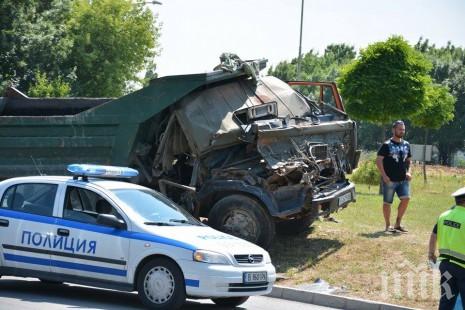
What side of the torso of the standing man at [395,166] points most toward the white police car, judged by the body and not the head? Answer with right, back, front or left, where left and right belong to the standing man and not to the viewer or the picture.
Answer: right

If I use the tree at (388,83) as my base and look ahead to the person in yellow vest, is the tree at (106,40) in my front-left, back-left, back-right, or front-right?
back-right

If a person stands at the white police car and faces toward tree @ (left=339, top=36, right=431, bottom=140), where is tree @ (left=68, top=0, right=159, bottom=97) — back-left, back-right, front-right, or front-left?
front-left

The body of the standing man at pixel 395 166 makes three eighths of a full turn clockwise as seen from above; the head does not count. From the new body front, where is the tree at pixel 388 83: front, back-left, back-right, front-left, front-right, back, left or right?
right

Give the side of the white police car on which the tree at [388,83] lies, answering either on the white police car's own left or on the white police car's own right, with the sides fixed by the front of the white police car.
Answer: on the white police car's own left

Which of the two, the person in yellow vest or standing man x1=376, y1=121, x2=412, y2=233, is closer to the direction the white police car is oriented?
the person in yellow vest

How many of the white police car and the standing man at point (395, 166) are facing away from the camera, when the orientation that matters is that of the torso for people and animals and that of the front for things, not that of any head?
0

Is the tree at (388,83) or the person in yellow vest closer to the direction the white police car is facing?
the person in yellow vest

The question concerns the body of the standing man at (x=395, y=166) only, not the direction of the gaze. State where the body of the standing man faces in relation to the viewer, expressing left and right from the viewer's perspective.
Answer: facing the viewer and to the right of the viewer

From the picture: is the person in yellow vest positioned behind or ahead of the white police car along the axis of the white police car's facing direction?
ahead

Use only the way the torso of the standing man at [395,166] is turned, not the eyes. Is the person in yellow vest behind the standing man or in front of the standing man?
in front
